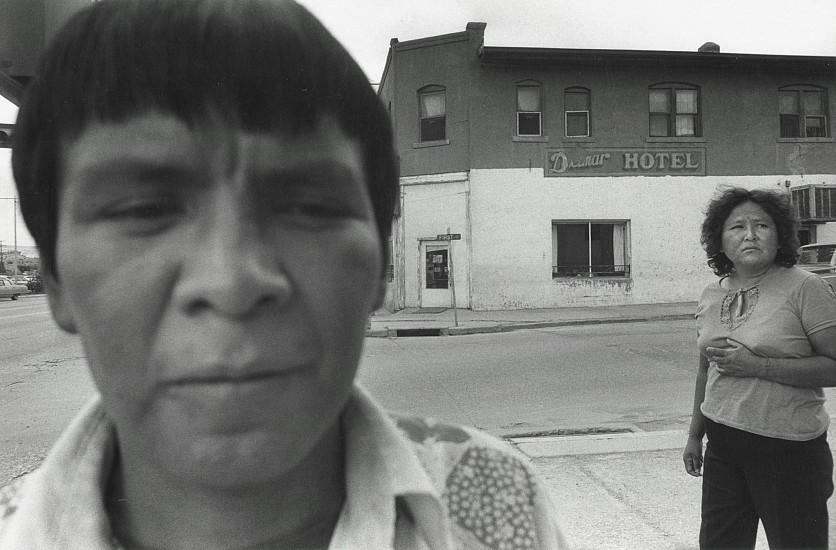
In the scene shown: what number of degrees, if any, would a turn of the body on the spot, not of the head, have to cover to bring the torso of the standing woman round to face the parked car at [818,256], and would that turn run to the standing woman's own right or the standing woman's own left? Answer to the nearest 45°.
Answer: approximately 135° to the standing woman's own right

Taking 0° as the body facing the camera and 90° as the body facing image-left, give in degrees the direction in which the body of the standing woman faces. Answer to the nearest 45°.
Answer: approximately 45°
